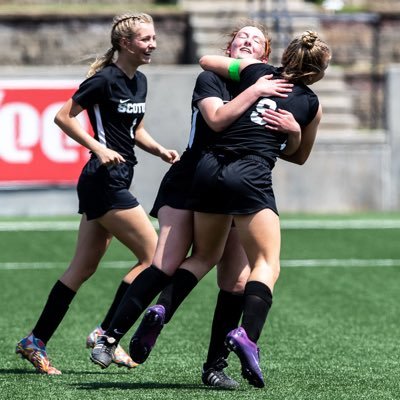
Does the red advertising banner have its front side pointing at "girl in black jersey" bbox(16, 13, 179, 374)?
yes

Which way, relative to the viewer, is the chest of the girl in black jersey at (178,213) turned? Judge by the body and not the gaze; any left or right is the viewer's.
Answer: facing the viewer and to the right of the viewer

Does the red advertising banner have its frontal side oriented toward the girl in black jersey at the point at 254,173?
yes

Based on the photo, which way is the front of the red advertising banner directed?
toward the camera

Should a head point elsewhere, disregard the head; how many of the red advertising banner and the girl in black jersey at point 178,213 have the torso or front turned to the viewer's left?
0

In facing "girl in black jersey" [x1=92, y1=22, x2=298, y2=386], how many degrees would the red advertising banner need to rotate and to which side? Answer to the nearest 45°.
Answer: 0° — it already faces them

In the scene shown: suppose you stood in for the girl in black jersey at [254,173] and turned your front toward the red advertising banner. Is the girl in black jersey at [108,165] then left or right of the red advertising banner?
left

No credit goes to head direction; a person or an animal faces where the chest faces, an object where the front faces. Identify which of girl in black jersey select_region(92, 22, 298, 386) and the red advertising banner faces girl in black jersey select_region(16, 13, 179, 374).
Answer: the red advertising banner

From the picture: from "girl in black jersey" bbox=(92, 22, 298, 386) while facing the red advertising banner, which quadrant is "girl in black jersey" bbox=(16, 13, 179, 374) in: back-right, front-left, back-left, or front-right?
front-left
